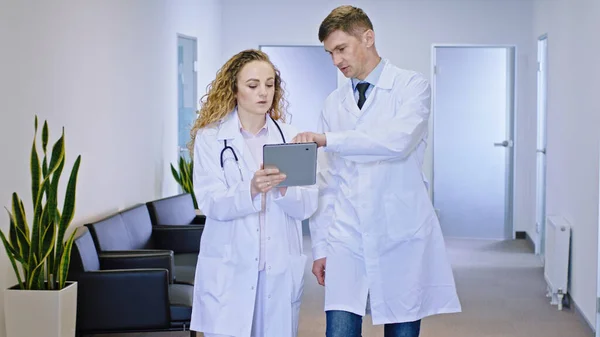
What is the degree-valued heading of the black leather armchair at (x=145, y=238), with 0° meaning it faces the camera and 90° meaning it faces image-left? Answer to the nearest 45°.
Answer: approximately 315°

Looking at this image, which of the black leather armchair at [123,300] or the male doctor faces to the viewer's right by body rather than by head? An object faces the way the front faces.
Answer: the black leather armchair

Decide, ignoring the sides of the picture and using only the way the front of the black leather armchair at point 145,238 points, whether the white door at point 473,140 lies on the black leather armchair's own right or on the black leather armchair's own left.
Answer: on the black leather armchair's own left

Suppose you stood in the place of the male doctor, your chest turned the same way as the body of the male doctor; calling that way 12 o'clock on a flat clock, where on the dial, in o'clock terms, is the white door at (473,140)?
The white door is roughly at 5 o'clock from the male doctor.

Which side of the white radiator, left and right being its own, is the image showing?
left

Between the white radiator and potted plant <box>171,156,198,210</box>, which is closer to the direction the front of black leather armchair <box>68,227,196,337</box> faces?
the white radiator

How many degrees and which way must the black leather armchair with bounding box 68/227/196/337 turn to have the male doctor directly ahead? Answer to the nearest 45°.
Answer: approximately 45° to its right

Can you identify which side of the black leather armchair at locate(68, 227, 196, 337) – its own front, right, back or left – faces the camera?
right
